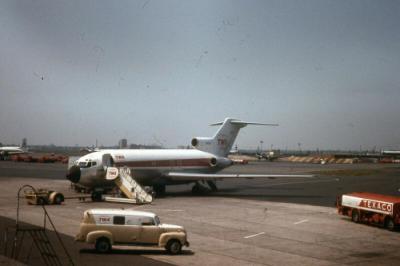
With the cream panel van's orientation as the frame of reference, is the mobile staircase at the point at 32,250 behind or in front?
behind

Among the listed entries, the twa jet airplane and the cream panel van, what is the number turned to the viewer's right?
1

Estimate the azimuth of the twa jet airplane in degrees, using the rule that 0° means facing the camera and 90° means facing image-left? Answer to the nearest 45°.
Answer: approximately 45°

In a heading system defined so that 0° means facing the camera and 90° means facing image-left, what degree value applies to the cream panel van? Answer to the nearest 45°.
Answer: approximately 270°

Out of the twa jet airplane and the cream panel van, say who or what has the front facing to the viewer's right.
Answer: the cream panel van

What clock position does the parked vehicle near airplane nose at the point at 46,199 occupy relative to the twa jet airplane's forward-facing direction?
The parked vehicle near airplane nose is roughly at 12 o'clock from the twa jet airplane.

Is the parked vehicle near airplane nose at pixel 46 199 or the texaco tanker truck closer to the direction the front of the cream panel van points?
the texaco tanker truck

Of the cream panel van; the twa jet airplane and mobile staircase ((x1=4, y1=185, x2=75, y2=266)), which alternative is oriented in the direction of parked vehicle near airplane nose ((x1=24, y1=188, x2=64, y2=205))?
the twa jet airplane
